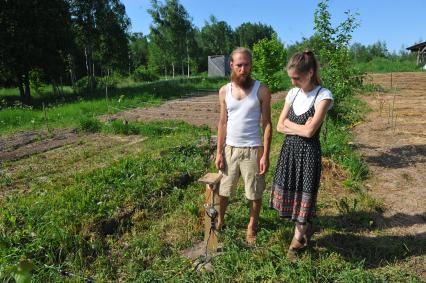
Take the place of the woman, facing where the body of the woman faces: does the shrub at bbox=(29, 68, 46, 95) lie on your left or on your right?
on your right

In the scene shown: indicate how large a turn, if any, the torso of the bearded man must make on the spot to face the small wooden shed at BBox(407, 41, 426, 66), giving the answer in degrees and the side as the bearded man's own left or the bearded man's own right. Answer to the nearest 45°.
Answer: approximately 135° to the bearded man's own left

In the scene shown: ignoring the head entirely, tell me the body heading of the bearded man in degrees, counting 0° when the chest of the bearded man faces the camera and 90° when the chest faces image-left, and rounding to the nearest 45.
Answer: approximately 0°

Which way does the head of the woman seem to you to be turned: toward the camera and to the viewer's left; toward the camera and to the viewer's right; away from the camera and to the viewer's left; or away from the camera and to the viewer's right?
toward the camera and to the viewer's left

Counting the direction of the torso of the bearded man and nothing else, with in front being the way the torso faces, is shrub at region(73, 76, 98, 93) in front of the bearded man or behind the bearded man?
behind

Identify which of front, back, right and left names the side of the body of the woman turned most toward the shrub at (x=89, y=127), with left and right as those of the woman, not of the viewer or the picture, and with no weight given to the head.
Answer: right

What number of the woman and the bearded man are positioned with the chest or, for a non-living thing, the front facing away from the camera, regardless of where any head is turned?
0

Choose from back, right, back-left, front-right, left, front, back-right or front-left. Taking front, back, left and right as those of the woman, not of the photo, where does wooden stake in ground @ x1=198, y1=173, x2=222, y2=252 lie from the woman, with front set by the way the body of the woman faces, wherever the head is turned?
front-right

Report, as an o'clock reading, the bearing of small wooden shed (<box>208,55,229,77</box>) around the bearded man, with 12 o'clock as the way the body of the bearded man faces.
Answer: The small wooden shed is roughly at 6 o'clock from the bearded man.

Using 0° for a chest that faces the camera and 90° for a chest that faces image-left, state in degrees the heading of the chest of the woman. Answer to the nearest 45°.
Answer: approximately 45°

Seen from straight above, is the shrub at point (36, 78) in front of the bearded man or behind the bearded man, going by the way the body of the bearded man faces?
behind

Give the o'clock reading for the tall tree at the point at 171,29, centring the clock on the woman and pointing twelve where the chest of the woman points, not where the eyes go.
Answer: The tall tree is roughly at 4 o'clock from the woman.
